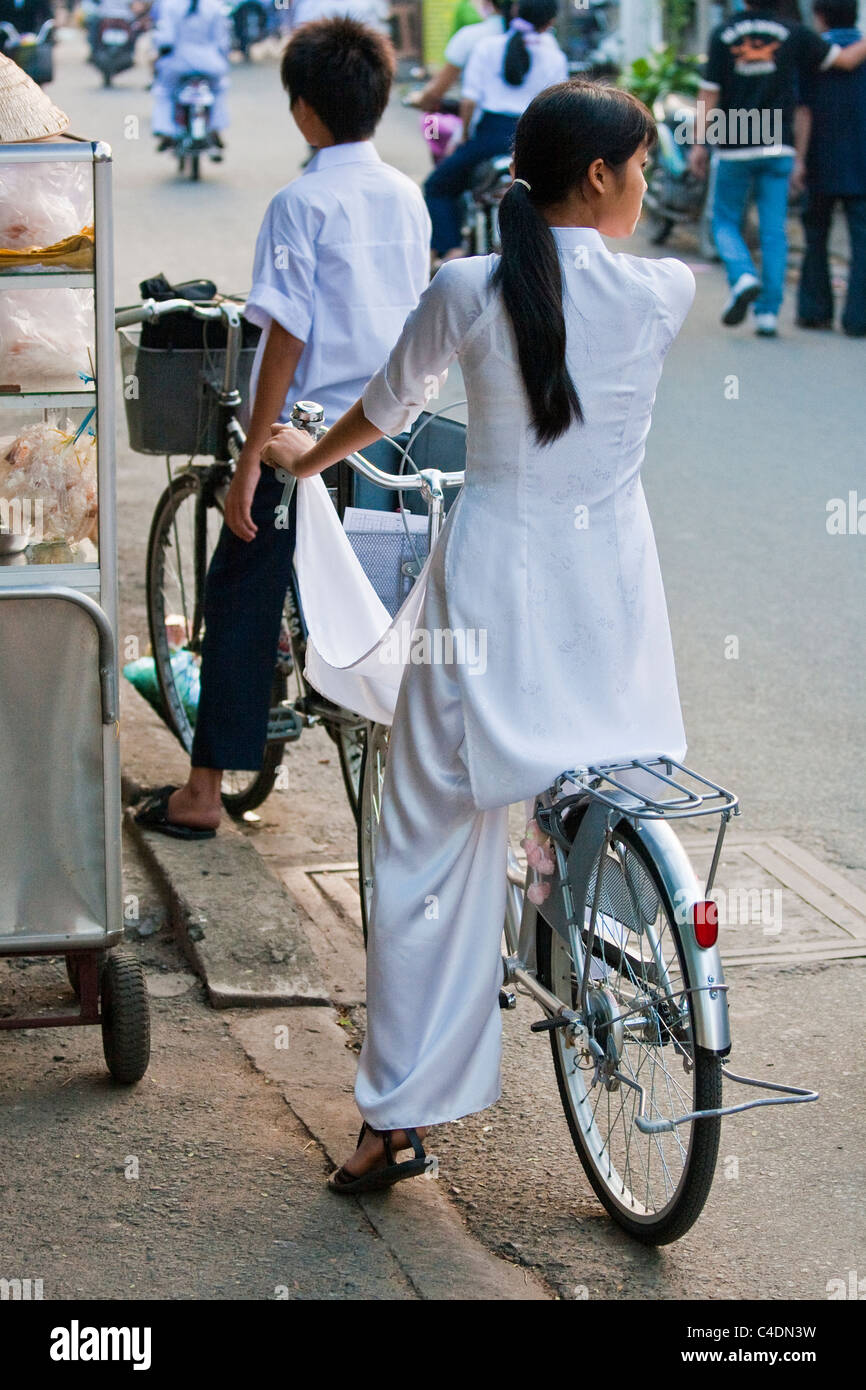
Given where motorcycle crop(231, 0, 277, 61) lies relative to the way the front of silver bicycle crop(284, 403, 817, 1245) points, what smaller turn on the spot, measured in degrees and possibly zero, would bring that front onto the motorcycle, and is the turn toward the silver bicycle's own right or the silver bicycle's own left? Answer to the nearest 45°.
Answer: approximately 45° to the silver bicycle's own right

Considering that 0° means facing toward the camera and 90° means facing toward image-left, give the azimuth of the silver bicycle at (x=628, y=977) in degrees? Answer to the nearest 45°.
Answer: approximately 135°

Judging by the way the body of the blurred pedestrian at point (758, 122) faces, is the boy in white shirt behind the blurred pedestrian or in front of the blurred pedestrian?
behind

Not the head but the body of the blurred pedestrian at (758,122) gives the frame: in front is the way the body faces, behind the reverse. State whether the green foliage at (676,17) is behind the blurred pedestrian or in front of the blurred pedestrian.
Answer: in front

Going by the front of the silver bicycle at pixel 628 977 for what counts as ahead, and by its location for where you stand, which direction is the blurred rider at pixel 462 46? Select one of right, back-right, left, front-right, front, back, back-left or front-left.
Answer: front-right

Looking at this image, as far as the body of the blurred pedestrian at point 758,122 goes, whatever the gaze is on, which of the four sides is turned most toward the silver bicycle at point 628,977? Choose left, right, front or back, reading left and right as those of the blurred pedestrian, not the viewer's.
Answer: back

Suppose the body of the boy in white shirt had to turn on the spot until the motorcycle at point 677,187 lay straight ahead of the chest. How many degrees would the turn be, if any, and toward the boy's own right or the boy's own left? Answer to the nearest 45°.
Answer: approximately 45° to the boy's own right

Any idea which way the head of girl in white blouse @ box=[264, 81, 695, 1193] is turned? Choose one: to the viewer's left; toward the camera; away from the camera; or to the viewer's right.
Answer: to the viewer's right

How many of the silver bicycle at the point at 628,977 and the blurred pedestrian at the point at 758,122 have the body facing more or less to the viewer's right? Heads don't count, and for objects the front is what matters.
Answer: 0

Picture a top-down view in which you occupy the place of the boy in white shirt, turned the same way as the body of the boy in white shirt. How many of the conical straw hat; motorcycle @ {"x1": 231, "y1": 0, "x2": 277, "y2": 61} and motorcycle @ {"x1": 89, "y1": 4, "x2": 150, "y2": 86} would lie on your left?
1

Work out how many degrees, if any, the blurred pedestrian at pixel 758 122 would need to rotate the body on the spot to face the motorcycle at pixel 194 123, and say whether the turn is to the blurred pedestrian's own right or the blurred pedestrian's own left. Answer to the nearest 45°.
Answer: approximately 45° to the blurred pedestrian's own left

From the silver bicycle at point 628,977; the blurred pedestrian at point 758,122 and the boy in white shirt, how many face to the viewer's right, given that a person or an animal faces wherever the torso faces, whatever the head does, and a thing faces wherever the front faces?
0

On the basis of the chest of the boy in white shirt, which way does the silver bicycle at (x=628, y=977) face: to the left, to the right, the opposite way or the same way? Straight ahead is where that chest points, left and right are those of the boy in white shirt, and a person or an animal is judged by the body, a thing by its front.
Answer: the same way

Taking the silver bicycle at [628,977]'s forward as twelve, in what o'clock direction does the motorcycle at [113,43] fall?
The motorcycle is roughly at 1 o'clock from the silver bicycle.

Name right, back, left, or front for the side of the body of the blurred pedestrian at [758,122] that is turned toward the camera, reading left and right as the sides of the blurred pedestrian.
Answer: back

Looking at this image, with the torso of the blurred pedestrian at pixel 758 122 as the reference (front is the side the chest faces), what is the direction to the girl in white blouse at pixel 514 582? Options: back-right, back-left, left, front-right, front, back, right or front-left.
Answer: back

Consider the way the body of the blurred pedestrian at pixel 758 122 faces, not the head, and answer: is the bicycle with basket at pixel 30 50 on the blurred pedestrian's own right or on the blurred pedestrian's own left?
on the blurred pedestrian's own left

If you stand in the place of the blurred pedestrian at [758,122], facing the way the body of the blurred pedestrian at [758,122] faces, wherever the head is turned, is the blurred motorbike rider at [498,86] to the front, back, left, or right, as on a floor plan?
left

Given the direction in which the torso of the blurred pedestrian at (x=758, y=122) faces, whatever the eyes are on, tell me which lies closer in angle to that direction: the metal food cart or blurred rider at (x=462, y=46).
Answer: the blurred rider

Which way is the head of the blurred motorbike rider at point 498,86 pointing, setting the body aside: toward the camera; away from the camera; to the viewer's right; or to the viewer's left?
away from the camera

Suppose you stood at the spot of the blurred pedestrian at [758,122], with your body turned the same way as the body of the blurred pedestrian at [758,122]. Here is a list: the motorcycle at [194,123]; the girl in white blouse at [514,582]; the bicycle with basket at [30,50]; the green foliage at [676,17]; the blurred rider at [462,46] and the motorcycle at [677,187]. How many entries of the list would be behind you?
1

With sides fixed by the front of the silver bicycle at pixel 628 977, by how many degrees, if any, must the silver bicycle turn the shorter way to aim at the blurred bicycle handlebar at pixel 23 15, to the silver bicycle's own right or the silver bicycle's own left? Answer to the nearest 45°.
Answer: approximately 45° to the silver bicycle's own right

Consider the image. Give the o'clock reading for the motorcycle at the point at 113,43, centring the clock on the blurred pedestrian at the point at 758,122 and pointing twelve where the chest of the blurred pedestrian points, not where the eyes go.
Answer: The motorcycle is roughly at 11 o'clock from the blurred pedestrian.
